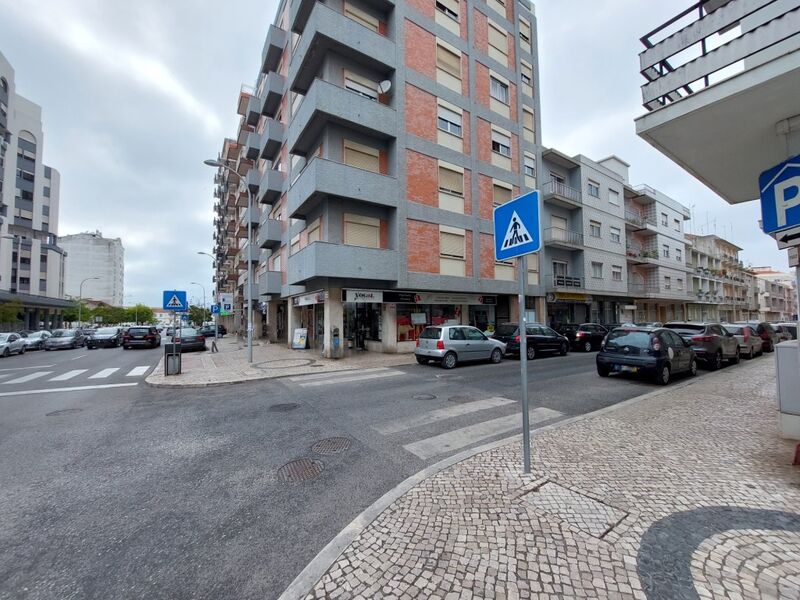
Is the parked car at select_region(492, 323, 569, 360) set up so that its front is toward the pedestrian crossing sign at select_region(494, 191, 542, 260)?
no

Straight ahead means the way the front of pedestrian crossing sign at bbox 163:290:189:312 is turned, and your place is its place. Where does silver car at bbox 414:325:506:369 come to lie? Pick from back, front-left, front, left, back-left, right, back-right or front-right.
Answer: front-left

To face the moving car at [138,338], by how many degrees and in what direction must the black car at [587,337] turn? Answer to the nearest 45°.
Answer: approximately 135° to its left

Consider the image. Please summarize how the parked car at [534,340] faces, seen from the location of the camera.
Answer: facing away from the viewer and to the right of the viewer

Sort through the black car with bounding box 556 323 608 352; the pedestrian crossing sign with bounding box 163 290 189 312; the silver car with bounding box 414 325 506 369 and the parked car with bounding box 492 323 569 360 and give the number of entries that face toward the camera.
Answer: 1

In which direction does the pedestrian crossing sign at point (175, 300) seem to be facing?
toward the camera

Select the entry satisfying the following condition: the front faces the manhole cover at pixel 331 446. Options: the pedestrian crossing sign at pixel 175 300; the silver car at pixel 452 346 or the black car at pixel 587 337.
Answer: the pedestrian crossing sign

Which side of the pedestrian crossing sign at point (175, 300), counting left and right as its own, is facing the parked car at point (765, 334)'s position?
left

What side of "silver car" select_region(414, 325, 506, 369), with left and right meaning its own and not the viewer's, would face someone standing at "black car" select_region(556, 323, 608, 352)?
front

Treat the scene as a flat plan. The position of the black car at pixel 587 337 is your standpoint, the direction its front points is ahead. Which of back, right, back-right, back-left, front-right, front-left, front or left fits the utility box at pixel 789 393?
back-right

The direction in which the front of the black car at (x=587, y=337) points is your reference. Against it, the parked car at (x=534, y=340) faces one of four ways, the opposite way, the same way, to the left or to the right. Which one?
the same way

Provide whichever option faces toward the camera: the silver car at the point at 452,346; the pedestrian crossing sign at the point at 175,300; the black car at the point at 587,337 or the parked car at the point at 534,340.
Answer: the pedestrian crossing sign

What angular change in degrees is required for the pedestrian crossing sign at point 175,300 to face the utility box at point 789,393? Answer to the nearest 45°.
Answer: approximately 45° to its left

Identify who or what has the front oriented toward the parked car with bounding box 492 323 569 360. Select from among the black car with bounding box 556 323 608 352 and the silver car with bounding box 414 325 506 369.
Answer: the silver car

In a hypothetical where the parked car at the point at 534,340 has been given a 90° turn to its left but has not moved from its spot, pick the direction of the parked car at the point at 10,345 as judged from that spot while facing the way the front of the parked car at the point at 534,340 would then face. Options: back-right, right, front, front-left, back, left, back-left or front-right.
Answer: front-left

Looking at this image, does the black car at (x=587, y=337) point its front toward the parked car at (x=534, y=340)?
no

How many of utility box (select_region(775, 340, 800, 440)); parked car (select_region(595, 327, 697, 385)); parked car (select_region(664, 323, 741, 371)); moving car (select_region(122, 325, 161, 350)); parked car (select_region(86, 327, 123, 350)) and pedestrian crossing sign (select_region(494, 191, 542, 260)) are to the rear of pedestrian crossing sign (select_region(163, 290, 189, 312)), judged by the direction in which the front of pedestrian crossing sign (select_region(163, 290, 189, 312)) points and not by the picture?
2

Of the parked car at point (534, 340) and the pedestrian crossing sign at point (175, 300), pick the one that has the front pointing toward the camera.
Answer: the pedestrian crossing sign
